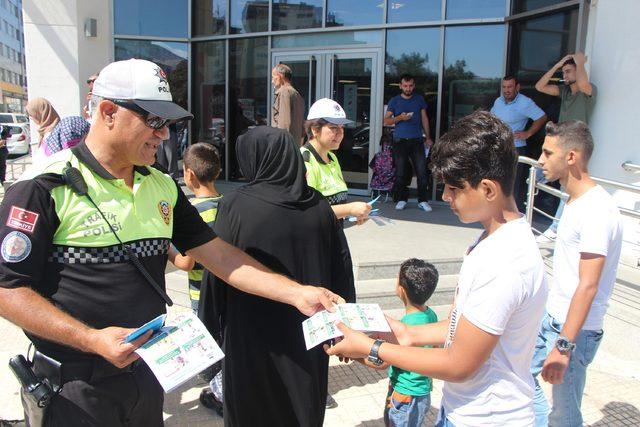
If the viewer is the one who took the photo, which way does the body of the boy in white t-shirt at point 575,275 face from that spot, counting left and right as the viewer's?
facing to the left of the viewer

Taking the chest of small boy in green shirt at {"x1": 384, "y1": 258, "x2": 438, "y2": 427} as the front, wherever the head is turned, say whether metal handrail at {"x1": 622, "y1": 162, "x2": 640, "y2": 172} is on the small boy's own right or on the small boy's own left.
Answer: on the small boy's own right

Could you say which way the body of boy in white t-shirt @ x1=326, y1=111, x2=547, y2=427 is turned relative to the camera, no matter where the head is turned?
to the viewer's left

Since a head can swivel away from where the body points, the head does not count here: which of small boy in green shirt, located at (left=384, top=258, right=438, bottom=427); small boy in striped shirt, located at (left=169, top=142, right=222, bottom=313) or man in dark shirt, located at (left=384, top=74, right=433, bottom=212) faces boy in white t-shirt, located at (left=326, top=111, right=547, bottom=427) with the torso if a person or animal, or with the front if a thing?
the man in dark shirt

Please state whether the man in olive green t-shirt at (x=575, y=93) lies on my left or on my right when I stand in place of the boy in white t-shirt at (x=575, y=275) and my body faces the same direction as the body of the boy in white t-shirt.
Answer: on my right

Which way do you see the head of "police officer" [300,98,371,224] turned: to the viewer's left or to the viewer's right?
to the viewer's right

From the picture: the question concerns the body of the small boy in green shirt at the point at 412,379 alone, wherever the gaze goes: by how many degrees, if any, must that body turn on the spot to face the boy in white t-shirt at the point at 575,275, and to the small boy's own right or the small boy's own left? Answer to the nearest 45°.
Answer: approximately 135° to the small boy's own right

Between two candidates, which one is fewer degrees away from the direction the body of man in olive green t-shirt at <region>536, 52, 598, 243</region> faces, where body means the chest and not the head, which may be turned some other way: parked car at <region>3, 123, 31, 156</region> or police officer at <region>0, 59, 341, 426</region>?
the police officer
